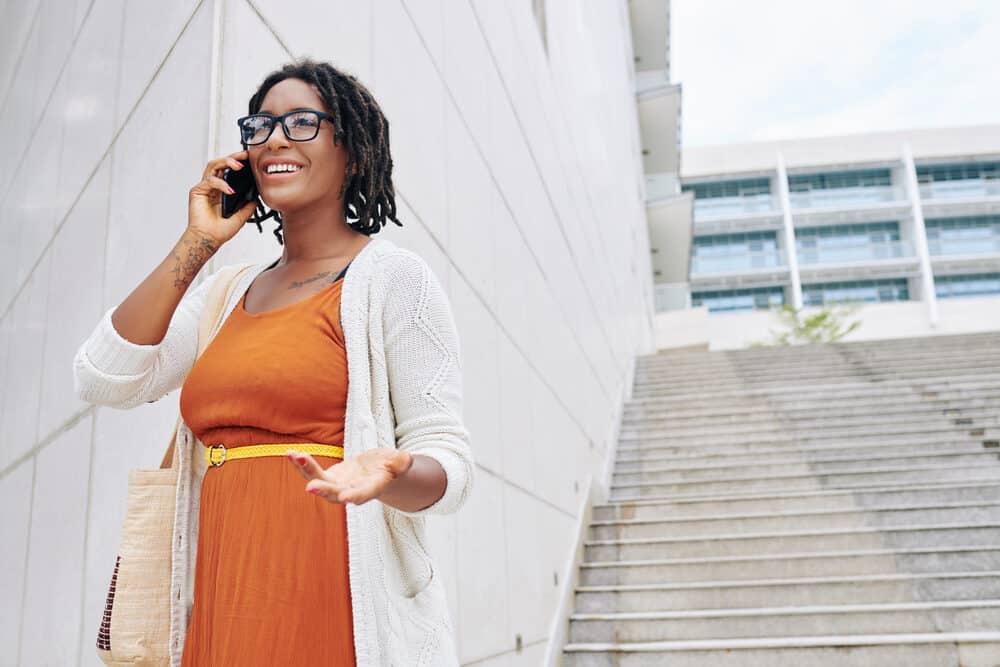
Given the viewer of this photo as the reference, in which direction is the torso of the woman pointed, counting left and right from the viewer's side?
facing the viewer and to the left of the viewer

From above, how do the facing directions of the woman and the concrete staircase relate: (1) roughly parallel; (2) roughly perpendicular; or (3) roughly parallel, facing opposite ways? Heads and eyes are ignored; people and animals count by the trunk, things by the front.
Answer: roughly parallel

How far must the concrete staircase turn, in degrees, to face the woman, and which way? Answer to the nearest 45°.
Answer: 0° — it already faces them

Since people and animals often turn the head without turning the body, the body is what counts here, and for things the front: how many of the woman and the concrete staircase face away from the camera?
0

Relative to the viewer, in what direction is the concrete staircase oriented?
toward the camera

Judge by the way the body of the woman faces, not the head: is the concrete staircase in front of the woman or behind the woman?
behind
